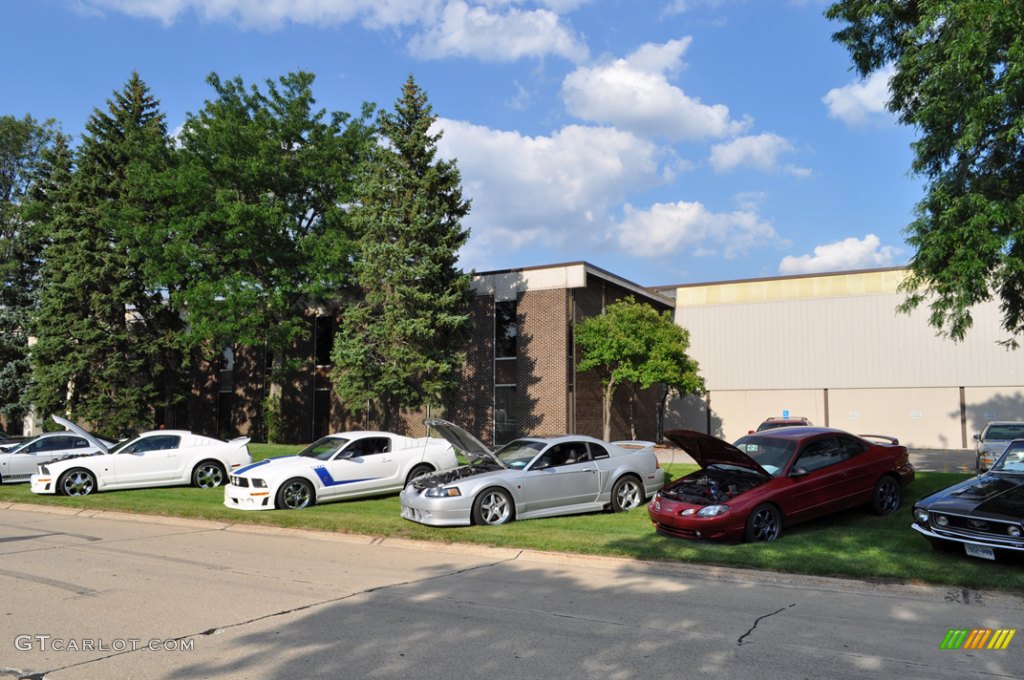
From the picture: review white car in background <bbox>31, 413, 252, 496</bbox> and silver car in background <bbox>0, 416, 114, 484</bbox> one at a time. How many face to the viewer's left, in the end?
2

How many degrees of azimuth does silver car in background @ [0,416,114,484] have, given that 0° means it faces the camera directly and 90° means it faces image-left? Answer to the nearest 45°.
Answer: approximately 90°

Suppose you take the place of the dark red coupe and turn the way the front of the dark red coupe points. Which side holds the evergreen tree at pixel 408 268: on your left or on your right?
on your right

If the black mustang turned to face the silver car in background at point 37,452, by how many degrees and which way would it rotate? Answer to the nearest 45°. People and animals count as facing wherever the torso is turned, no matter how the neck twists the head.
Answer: approximately 45° to its right

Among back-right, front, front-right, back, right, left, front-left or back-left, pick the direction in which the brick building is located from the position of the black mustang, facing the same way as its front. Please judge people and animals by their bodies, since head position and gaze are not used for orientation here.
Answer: right

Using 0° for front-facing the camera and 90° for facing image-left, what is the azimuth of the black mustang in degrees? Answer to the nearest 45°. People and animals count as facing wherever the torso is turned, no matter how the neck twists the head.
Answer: approximately 45°

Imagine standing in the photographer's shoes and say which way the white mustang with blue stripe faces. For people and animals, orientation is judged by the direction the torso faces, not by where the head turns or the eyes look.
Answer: facing the viewer and to the left of the viewer

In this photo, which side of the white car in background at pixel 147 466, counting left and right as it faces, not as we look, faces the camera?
left

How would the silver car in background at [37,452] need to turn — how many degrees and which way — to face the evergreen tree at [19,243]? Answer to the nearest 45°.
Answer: approximately 90° to its right

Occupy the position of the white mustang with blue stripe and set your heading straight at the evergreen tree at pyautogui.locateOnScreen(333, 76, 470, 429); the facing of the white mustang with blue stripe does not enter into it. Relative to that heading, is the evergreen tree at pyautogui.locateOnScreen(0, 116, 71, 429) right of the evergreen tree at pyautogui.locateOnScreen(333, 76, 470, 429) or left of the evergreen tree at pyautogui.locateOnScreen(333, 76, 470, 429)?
left

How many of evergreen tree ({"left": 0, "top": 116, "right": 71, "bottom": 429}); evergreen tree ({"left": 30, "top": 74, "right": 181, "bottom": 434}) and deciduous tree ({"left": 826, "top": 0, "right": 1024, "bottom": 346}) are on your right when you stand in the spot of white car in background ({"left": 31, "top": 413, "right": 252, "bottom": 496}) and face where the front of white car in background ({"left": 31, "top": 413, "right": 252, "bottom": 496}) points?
2
